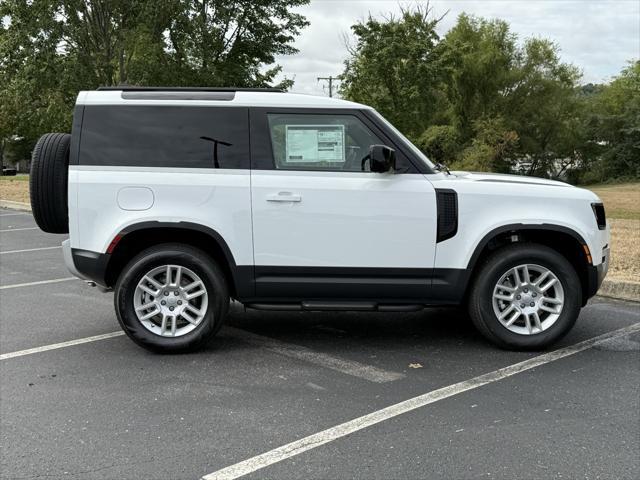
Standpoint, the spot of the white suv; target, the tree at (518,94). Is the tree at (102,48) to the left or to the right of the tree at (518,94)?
left

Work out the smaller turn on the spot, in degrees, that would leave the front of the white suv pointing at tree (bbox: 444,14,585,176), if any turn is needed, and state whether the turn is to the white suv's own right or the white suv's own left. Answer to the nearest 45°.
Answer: approximately 90° to the white suv's own left

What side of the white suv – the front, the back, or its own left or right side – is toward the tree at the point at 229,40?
left

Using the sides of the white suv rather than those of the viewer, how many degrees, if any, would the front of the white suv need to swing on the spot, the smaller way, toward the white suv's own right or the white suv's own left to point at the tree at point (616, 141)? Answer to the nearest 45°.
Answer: approximately 45° to the white suv's own left

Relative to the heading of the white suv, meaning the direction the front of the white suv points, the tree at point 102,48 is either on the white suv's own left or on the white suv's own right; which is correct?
on the white suv's own left

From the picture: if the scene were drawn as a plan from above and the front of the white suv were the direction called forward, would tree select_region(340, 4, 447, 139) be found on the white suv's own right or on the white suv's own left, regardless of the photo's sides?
on the white suv's own left

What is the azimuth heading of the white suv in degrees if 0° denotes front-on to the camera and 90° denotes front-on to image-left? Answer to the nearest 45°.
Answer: approximately 270°

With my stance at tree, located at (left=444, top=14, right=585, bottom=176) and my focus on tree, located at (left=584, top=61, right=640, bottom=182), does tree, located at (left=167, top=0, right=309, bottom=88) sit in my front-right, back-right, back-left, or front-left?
back-right
